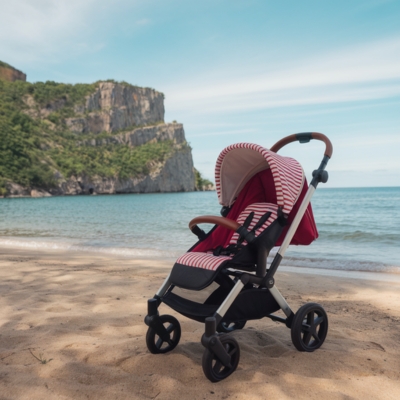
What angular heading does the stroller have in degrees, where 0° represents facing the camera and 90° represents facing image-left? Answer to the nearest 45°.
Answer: approximately 45°
